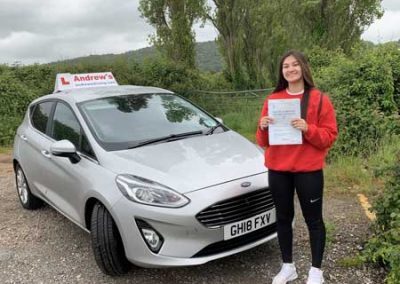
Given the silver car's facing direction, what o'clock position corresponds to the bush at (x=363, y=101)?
The bush is roughly at 9 o'clock from the silver car.

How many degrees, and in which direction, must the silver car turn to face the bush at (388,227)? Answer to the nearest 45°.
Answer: approximately 45° to its left

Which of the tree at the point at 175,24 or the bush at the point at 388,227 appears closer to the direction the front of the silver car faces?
the bush

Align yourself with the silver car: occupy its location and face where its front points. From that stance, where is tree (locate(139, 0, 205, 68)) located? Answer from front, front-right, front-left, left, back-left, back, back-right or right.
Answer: back-left

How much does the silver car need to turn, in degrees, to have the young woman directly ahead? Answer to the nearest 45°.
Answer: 0° — it already faces them

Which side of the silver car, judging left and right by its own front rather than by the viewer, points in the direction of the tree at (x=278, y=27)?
left

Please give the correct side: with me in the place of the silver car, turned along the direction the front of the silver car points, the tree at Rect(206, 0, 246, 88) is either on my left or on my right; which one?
on my left

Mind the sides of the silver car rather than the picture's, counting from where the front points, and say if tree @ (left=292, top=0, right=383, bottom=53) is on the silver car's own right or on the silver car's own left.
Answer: on the silver car's own left

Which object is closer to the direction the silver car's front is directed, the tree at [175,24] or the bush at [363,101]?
the bush

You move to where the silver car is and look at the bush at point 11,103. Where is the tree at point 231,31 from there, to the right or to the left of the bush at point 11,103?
right

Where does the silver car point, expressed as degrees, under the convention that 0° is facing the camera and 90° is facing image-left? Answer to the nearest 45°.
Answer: approximately 315°
